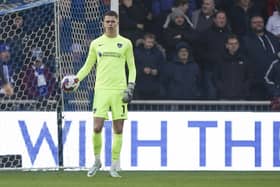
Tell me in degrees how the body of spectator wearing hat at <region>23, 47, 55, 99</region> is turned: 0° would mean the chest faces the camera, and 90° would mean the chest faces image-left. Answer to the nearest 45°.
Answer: approximately 0°

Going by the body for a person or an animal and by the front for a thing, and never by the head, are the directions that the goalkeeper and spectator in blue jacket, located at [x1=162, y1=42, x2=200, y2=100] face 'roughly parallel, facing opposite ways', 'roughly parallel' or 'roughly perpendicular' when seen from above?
roughly parallel

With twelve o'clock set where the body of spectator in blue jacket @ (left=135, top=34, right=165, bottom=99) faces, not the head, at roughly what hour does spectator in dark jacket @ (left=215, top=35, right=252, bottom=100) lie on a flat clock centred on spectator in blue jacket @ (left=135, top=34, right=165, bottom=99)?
spectator in dark jacket @ (left=215, top=35, right=252, bottom=100) is roughly at 9 o'clock from spectator in blue jacket @ (left=135, top=34, right=165, bottom=99).

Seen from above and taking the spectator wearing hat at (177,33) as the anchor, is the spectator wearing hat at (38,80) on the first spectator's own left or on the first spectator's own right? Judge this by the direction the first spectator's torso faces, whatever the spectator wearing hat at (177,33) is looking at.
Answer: on the first spectator's own right

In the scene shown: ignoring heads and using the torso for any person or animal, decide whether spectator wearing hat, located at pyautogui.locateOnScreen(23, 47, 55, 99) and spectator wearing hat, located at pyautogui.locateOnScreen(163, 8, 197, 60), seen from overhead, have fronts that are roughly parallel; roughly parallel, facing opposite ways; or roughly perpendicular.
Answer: roughly parallel

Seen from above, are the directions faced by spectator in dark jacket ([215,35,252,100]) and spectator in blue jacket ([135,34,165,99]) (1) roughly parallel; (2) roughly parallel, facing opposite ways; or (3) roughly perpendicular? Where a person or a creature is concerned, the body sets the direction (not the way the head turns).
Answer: roughly parallel

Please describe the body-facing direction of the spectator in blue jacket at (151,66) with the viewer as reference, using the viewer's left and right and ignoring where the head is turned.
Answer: facing the viewer

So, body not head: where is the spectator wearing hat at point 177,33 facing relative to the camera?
toward the camera

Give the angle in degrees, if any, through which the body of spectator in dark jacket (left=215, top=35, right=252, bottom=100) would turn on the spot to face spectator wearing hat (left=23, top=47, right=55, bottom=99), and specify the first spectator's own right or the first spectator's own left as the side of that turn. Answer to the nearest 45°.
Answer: approximately 90° to the first spectator's own right

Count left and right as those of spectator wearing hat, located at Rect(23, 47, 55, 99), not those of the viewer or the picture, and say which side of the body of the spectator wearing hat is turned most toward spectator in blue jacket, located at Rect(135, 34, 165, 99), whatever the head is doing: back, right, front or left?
left

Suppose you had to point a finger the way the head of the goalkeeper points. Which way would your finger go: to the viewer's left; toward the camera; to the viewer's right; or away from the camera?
toward the camera

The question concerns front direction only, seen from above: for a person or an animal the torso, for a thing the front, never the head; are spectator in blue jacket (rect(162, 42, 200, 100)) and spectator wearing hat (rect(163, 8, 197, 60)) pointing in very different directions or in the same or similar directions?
same or similar directions
